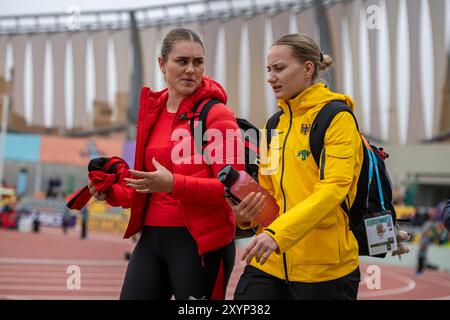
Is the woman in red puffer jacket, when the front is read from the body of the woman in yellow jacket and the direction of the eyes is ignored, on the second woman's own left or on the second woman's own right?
on the second woman's own right

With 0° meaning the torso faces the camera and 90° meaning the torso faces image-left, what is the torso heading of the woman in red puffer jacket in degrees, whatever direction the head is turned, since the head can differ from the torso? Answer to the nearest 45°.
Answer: approximately 45°

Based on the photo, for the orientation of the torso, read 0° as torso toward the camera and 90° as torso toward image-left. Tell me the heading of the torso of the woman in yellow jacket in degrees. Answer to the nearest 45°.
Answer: approximately 45°

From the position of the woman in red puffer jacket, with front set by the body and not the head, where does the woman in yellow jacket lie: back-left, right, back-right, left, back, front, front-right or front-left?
left

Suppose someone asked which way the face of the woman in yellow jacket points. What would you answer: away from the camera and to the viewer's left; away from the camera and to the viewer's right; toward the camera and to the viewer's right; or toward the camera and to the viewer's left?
toward the camera and to the viewer's left

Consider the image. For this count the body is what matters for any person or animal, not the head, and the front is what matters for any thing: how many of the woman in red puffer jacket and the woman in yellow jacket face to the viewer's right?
0
